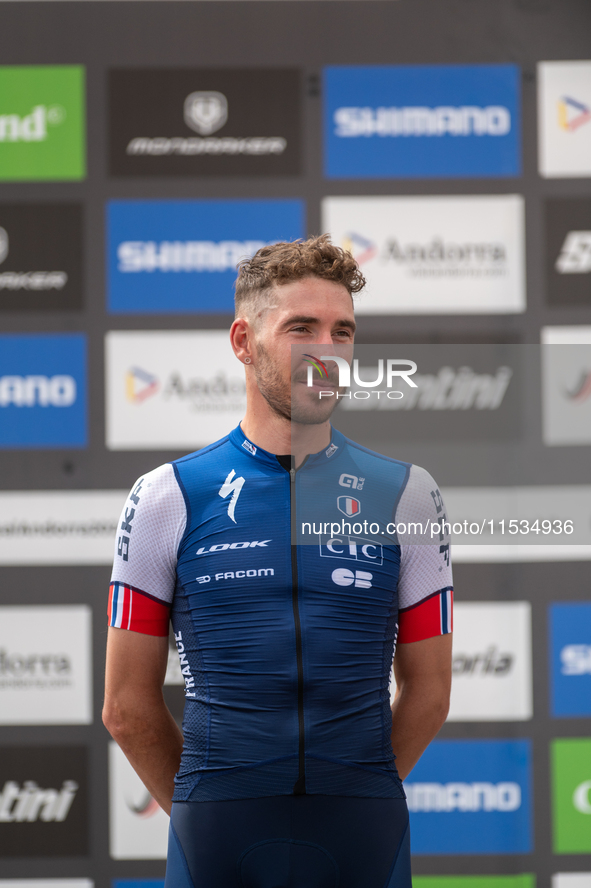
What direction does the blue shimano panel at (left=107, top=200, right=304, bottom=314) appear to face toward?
toward the camera

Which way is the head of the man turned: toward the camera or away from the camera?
toward the camera

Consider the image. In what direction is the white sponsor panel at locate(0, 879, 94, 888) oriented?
toward the camera

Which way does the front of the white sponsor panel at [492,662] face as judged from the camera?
facing the viewer

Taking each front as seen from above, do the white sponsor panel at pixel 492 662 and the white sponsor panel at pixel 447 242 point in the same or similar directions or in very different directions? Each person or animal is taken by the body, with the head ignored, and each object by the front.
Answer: same or similar directions

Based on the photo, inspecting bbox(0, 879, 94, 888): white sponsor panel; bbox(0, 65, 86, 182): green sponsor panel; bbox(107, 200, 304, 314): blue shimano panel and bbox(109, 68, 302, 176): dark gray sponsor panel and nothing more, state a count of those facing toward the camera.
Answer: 4

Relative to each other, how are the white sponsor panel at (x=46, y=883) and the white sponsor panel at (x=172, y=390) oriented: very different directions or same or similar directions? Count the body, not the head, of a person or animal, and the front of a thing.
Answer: same or similar directions

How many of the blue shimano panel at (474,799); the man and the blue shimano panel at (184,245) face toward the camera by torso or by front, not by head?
3

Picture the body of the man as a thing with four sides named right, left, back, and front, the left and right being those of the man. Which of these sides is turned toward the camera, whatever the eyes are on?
front

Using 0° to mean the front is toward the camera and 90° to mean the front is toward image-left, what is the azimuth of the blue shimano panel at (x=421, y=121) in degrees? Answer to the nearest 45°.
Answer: approximately 0°
